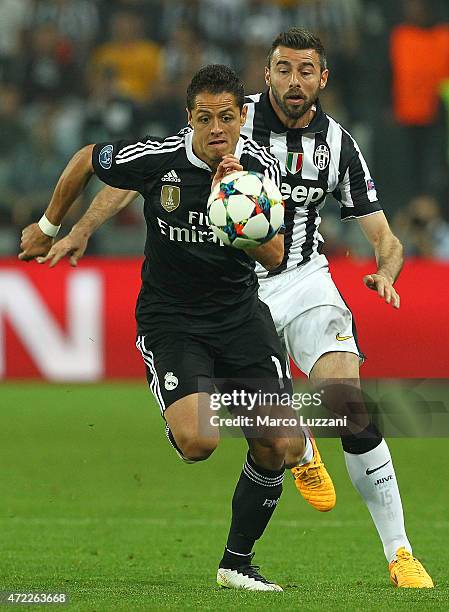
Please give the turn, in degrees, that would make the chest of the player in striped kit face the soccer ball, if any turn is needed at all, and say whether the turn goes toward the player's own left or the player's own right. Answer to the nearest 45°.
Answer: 0° — they already face it

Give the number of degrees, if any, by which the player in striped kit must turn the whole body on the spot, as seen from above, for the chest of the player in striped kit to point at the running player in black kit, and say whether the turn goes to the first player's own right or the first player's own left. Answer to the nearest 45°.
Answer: approximately 45° to the first player's own right

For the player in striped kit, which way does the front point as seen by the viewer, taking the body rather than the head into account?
toward the camera
